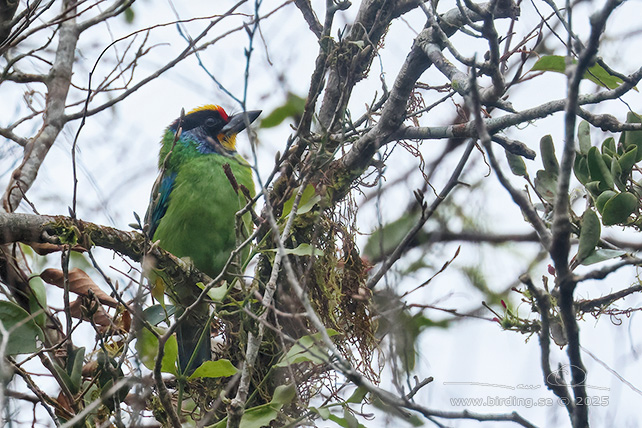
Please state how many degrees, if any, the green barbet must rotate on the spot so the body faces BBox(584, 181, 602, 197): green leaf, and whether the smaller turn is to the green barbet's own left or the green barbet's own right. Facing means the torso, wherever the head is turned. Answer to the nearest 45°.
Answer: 0° — it already faces it

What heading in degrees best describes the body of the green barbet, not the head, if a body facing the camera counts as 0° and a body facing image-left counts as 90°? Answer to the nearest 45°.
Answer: approximately 315°
